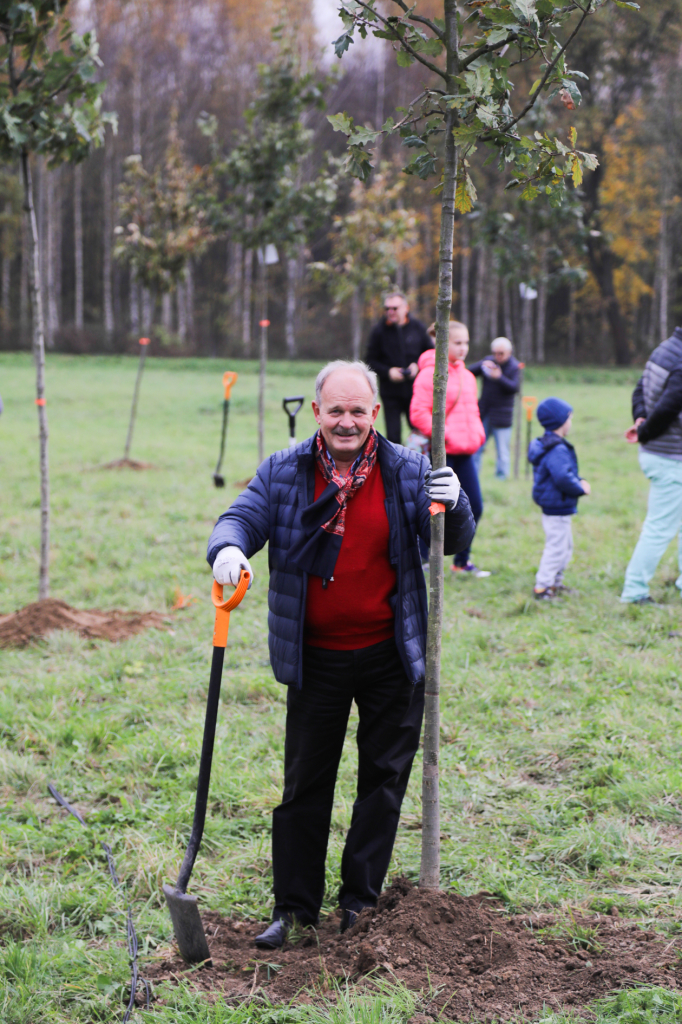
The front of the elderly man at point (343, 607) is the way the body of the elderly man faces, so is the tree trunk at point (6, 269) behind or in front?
behind

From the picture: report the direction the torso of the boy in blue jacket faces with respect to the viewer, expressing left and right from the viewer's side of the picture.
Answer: facing to the right of the viewer

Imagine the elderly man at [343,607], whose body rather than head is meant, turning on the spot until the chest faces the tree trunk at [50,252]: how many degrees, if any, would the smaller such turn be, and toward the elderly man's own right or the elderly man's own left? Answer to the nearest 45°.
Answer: approximately 180°

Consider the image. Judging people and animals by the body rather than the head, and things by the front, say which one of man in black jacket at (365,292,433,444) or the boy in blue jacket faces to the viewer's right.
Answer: the boy in blue jacket

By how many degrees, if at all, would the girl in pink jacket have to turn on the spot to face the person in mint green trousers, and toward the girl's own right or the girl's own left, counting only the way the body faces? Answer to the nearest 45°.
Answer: approximately 45° to the girl's own left

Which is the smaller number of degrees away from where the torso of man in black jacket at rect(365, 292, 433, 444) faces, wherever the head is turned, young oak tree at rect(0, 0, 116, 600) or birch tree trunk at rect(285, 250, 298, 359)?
the young oak tree

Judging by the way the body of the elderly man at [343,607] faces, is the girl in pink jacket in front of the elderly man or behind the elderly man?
behind

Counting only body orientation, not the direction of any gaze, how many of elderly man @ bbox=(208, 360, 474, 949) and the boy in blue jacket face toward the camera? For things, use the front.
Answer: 1

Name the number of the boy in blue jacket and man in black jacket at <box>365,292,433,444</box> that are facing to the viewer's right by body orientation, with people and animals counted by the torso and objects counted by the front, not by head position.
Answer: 1

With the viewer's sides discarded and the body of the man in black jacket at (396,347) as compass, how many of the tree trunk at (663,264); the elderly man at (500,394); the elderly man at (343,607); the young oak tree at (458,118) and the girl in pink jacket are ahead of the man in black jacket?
3

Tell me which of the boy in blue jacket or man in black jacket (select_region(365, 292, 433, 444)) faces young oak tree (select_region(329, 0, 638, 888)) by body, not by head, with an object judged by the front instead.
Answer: the man in black jacket
